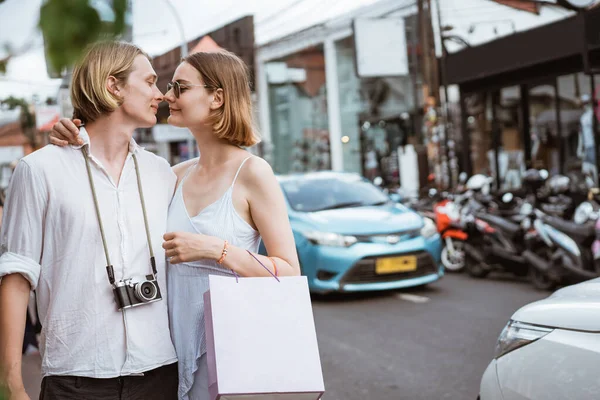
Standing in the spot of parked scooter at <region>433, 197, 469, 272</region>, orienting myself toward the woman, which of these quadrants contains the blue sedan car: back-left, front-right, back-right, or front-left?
front-right

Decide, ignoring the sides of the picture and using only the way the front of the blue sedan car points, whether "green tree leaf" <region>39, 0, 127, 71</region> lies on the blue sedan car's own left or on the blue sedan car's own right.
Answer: on the blue sedan car's own right

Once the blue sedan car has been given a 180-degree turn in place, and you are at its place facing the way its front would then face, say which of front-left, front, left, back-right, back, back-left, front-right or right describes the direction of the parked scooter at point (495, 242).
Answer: right

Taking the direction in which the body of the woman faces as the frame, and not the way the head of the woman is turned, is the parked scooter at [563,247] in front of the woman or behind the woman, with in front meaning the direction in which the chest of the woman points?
behind

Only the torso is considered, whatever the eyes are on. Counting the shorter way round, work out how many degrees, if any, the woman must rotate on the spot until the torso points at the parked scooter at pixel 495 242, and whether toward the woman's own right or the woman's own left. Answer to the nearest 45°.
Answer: approximately 180°

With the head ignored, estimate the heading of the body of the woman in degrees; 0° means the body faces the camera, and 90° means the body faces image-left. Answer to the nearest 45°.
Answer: approximately 45°

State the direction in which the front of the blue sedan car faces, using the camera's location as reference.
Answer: facing the viewer and to the right of the viewer

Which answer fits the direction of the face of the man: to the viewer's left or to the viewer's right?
to the viewer's right

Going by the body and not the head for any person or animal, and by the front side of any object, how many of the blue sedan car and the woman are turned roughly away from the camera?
0

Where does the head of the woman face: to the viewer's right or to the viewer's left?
to the viewer's left

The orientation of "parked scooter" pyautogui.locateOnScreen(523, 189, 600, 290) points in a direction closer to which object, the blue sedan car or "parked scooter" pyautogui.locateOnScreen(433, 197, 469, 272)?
the parked scooter
